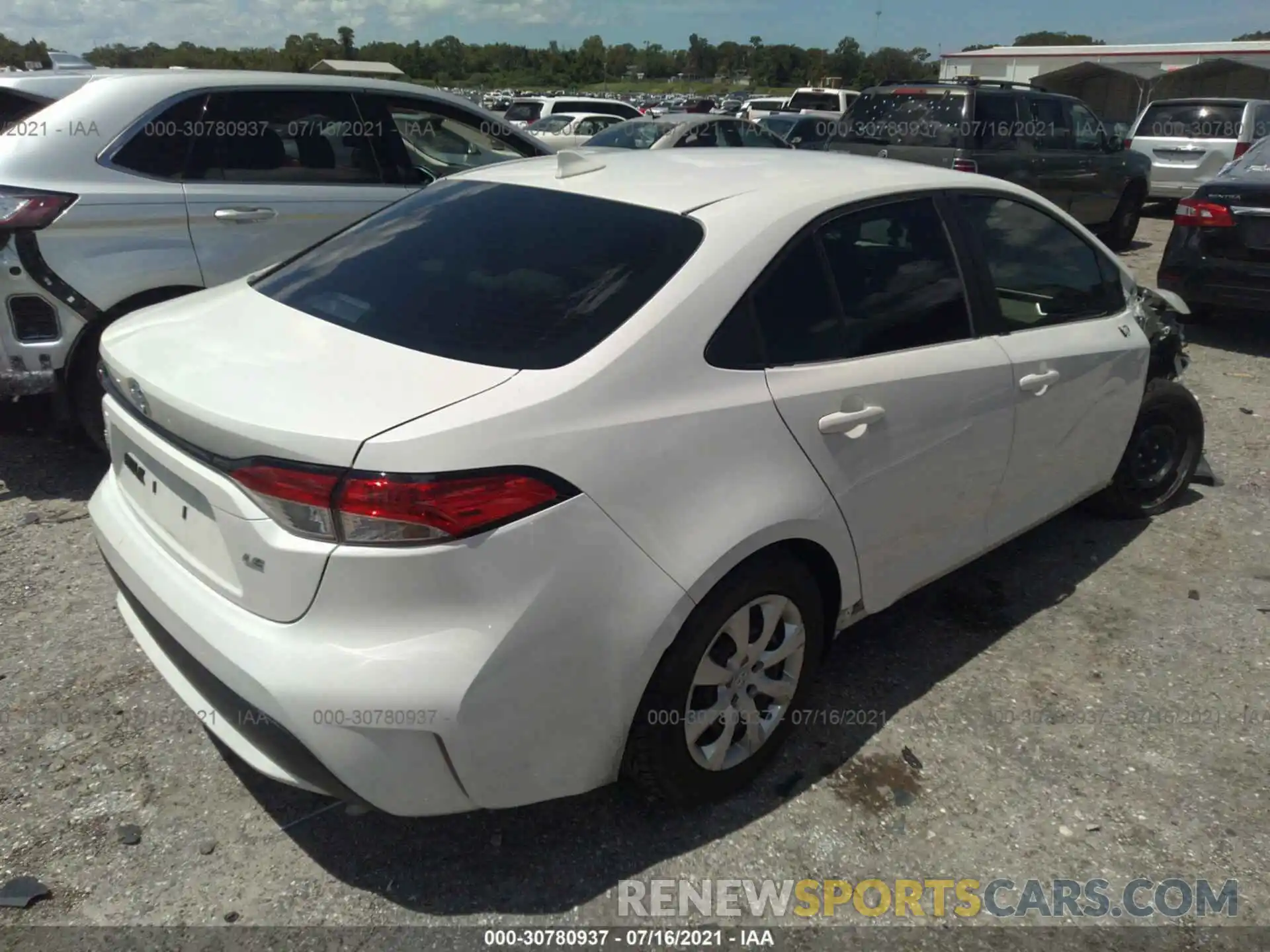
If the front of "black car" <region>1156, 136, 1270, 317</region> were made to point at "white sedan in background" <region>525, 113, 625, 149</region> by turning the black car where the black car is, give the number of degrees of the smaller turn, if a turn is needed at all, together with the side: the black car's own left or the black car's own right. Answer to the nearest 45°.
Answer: approximately 45° to the black car's own left

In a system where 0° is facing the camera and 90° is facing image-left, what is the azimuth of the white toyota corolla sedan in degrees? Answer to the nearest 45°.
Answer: approximately 225°

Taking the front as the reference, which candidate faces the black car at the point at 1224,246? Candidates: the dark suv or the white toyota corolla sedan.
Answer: the white toyota corolla sedan

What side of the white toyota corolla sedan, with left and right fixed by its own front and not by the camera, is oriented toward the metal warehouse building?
front

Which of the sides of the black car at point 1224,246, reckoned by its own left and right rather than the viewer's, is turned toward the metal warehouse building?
front

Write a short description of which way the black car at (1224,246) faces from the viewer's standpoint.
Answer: facing away from the viewer

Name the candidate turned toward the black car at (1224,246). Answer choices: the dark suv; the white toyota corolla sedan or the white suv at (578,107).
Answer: the white toyota corolla sedan

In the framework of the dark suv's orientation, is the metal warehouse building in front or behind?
in front

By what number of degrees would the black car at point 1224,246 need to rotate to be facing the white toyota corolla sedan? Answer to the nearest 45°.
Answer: approximately 180°

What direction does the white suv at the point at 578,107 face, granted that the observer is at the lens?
facing away from the viewer and to the right of the viewer

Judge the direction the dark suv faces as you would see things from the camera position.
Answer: facing away from the viewer and to the right of the viewer

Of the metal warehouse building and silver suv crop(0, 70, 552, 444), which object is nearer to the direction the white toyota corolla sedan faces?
the metal warehouse building

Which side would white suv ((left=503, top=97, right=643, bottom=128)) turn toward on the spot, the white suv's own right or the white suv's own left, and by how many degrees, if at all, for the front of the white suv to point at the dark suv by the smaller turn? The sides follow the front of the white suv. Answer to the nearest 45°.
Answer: approximately 135° to the white suv's own right

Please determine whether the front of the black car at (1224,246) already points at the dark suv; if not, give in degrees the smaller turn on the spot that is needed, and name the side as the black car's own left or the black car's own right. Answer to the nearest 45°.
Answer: approximately 45° to the black car's own left

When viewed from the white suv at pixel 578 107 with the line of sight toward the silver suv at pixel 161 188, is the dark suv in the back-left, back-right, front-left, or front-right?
front-left

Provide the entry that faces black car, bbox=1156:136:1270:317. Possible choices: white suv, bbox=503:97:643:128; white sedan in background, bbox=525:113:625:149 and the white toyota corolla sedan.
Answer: the white toyota corolla sedan
